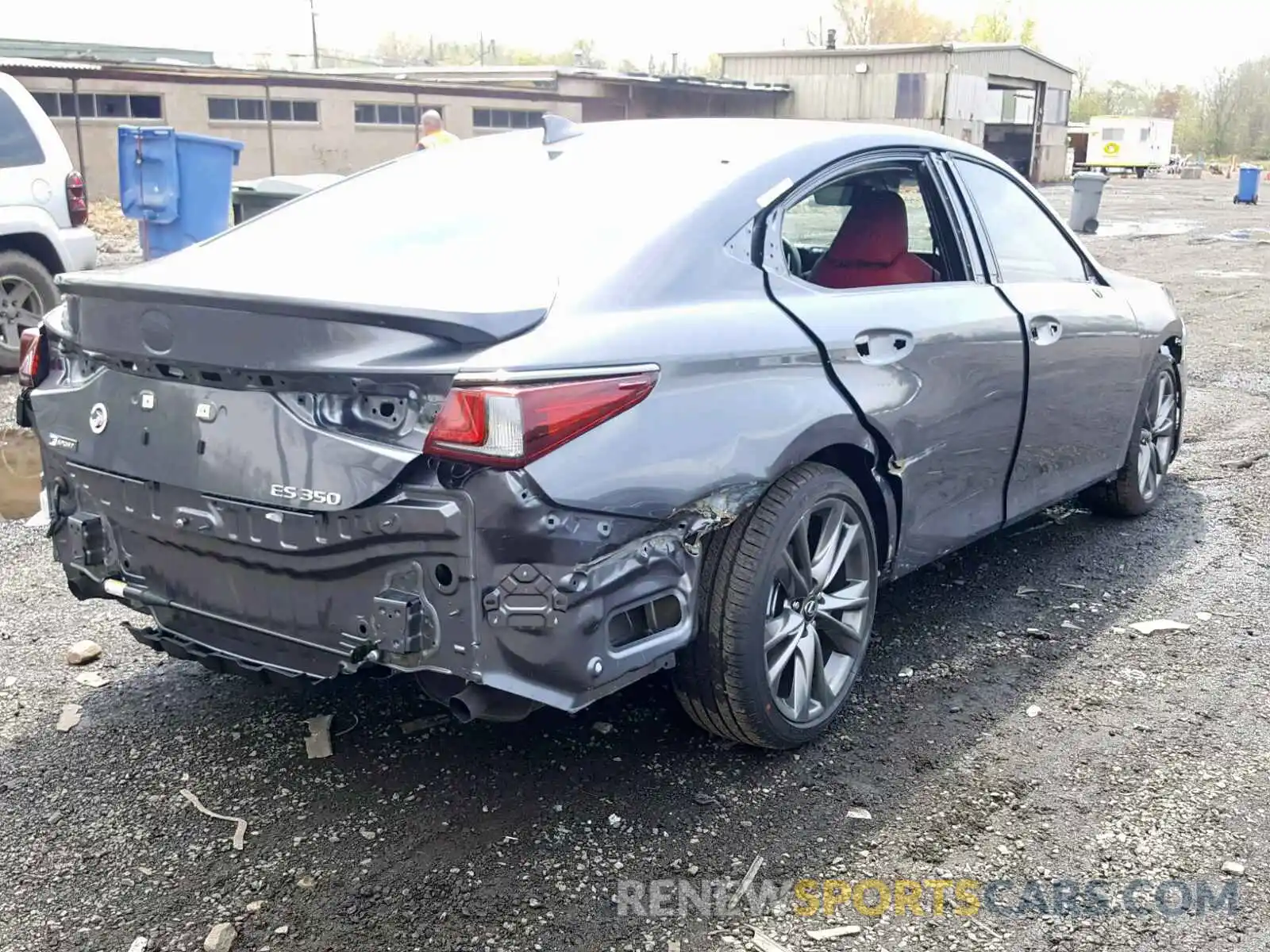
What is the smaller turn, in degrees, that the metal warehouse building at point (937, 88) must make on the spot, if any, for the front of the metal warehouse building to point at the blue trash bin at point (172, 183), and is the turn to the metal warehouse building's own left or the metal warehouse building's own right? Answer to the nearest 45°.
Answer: approximately 45° to the metal warehouse building's own right

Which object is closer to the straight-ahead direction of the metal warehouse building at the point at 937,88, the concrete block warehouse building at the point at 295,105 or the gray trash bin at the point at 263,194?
the gray trash bin

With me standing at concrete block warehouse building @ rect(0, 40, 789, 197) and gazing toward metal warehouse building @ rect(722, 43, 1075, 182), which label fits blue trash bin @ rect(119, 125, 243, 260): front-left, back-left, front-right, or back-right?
back-right

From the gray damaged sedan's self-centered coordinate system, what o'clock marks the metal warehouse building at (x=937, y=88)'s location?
The metal warehouse building is roughly at 11 o'clock from the gray damaged sedan.

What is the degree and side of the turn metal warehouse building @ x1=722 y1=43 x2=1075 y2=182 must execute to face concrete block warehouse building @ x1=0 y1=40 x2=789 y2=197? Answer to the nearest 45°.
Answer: approximately 90° to its right

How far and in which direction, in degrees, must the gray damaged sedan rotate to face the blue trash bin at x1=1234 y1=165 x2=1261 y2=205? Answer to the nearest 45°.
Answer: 0° — it already faces it

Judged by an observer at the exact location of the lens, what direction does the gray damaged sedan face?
facing away from the viewer and to the right of the viewer

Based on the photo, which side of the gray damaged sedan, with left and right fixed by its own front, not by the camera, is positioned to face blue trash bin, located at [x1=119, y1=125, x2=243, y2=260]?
left

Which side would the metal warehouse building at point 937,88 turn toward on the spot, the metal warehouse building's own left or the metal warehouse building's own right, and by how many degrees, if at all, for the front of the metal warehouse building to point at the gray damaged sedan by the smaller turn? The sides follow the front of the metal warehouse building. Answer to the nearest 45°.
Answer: approximately 45° to the metal warehouse building's own right
